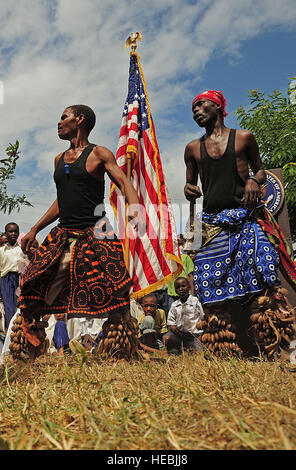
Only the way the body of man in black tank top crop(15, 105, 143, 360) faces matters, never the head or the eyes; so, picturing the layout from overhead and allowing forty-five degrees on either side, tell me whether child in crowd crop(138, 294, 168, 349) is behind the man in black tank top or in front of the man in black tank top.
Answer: behind

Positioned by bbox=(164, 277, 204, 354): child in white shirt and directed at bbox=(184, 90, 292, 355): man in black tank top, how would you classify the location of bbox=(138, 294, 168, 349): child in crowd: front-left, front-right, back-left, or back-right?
back-right

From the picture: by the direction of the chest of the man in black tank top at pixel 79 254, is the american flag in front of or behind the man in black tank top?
behind

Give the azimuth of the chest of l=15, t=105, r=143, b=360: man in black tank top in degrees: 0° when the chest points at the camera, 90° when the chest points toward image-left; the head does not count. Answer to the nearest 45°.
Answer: approximately 45°

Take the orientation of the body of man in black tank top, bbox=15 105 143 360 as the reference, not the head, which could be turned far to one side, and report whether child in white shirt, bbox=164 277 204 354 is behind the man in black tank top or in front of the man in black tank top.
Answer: behind

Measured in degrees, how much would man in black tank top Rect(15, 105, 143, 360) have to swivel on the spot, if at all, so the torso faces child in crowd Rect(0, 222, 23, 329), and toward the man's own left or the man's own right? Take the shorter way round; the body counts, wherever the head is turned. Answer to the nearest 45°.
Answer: approximately 135° to the man's own right

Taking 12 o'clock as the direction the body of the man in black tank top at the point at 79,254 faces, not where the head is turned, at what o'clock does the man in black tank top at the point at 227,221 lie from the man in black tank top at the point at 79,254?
the man in black tank top at the point at 227,221 is roughly at 8 o'clock from the man in black tank top at the point at 79,254.

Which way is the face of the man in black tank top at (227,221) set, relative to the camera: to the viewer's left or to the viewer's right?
to the viewer's left

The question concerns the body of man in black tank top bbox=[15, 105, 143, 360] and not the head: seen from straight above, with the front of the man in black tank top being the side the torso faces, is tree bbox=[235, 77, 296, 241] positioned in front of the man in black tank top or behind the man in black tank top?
behind
